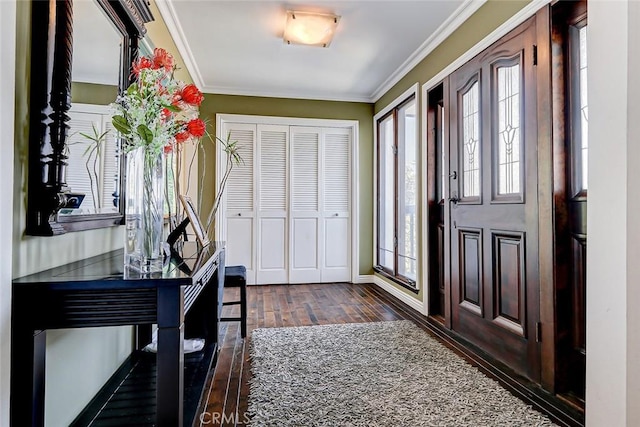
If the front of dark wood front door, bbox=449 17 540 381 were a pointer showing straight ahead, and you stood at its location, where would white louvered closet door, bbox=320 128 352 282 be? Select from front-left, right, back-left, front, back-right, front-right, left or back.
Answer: right

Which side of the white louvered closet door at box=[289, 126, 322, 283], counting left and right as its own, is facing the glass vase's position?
front

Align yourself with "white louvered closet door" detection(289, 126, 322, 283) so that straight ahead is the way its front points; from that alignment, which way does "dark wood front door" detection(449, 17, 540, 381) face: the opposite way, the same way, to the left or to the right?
to the right

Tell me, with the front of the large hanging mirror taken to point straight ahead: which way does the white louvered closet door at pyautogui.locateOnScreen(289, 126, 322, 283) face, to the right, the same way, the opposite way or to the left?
to the right

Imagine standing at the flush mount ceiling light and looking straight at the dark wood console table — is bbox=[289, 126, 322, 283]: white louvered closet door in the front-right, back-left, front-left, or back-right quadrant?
back-right

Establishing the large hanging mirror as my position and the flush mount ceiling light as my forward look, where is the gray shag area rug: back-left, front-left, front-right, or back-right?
front-right

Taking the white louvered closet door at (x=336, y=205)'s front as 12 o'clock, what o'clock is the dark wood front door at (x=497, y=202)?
The dark wood front door is roughly at 11 o'clock from the white louvered closet door.

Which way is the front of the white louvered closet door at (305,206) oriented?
toward the camera

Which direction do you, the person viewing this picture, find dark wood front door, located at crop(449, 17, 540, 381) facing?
facing the viewer and to the left of the viewer

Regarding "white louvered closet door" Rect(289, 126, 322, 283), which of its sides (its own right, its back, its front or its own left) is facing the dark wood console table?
front

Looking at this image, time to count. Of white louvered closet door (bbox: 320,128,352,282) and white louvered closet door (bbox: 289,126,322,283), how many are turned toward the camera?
2

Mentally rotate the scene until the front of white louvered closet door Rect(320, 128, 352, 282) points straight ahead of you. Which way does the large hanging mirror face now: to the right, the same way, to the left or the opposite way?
to the left

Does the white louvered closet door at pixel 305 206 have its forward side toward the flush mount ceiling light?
yes

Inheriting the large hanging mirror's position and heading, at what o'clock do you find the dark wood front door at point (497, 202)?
The dark wood front door is roughly at 11 o'clock from the large hanging mirror.

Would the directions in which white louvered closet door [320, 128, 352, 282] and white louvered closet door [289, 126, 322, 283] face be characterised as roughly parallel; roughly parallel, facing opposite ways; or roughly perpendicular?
roughly parallel

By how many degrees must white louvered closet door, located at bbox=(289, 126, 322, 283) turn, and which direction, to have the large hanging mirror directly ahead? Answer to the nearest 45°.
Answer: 0° — it already faces it

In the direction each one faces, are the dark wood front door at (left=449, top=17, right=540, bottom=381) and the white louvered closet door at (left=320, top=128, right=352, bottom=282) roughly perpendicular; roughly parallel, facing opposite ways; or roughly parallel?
roughly perpendicular
